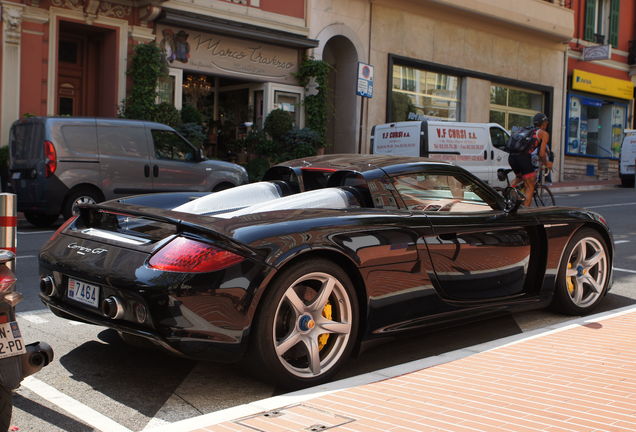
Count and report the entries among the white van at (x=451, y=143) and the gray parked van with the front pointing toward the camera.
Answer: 0

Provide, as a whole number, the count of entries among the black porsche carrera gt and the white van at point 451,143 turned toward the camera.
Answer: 0

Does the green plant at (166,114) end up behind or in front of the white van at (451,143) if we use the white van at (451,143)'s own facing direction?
behind

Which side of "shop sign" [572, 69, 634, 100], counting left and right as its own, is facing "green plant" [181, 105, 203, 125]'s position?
right

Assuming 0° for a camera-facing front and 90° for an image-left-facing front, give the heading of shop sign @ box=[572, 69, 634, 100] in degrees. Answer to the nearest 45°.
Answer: approximately 315°

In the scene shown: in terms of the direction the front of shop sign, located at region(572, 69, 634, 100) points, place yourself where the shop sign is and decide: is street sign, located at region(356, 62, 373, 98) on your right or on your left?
on your right

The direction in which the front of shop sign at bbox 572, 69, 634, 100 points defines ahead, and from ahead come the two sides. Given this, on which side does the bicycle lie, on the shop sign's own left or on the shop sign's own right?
on the shop sign's own right

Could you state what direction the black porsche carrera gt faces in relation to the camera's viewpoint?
facing away from the viewer and to the right of the viewer

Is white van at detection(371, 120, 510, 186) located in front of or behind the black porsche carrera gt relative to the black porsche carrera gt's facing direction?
in front

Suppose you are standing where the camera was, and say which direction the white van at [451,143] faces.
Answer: facing away from the viewer and to the right of the viewer

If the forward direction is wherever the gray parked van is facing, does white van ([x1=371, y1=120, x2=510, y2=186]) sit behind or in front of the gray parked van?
in front

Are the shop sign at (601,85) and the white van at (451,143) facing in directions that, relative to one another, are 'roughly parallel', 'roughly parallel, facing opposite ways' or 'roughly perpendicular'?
roughly perpendicular
